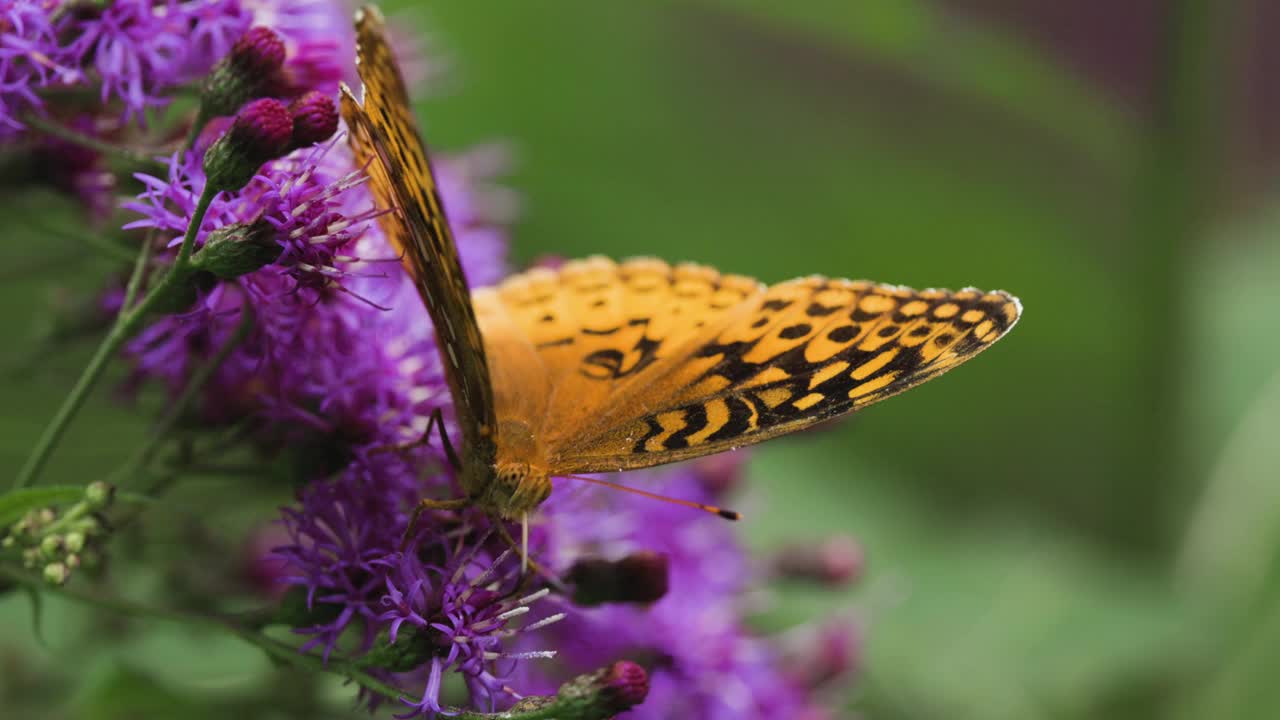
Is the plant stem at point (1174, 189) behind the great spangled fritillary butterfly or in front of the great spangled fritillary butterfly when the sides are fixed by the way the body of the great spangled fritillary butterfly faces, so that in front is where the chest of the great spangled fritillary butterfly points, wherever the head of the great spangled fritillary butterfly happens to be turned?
behind

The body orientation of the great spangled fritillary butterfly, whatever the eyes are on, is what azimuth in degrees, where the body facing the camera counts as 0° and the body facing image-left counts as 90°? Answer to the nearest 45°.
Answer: approximately 0°

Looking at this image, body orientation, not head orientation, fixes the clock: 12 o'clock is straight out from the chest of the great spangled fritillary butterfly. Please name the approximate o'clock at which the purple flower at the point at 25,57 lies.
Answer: The purple flower is roughly at 3 o'clock from the great spangled fritillary butterfly.

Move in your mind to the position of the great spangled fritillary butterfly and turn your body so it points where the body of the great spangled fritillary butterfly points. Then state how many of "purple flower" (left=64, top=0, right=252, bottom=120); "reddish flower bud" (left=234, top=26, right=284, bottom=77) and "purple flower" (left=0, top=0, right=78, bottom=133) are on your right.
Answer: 3

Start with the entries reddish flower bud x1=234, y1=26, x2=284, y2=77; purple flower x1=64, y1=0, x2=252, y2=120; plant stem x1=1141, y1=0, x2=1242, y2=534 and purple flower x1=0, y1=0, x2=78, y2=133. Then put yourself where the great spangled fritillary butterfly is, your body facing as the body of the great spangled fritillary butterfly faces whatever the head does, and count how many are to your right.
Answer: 3

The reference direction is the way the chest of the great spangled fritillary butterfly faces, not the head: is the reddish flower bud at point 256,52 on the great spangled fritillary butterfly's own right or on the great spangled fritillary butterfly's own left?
on the great spangled fritillary butterfly's own right
